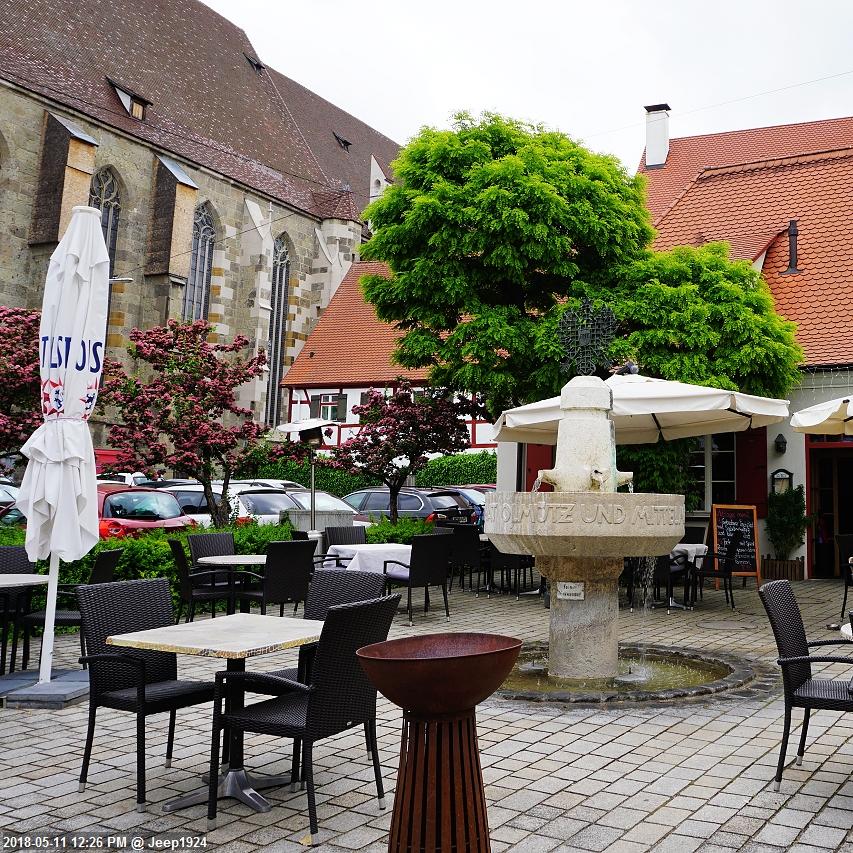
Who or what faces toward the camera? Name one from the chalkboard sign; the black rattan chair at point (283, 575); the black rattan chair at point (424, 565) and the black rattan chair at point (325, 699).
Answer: the chalkboard sign

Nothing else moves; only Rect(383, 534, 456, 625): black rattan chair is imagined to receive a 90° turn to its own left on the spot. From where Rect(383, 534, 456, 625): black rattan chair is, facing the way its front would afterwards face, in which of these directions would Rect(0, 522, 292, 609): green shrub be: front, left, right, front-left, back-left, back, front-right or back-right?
front-right

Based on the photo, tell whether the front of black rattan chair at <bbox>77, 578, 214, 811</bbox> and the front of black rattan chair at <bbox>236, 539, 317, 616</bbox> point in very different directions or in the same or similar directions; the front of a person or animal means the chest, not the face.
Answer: very different directions

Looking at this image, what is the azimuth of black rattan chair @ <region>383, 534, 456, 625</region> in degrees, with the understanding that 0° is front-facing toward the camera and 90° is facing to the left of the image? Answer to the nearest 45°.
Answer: approximately 135°

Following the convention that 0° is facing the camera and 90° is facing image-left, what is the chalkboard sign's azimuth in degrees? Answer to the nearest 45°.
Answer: approximately 0°

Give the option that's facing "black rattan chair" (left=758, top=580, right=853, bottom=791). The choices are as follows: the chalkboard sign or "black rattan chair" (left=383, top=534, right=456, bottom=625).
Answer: the chalkboard sign

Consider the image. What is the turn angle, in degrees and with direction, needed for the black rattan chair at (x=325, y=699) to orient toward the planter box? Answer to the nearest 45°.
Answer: approximately 90° to its right

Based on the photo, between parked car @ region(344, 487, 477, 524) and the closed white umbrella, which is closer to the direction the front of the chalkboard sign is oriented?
the closed white umbrella

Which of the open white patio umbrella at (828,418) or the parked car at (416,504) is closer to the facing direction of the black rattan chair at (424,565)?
the parked car

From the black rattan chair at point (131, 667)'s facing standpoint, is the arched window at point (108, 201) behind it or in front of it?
behind

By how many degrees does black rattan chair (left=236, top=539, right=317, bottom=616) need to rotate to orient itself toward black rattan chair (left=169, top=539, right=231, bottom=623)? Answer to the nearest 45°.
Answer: approximately 45° to its left

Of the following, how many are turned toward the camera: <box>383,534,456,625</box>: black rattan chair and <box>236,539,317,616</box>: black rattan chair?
0
